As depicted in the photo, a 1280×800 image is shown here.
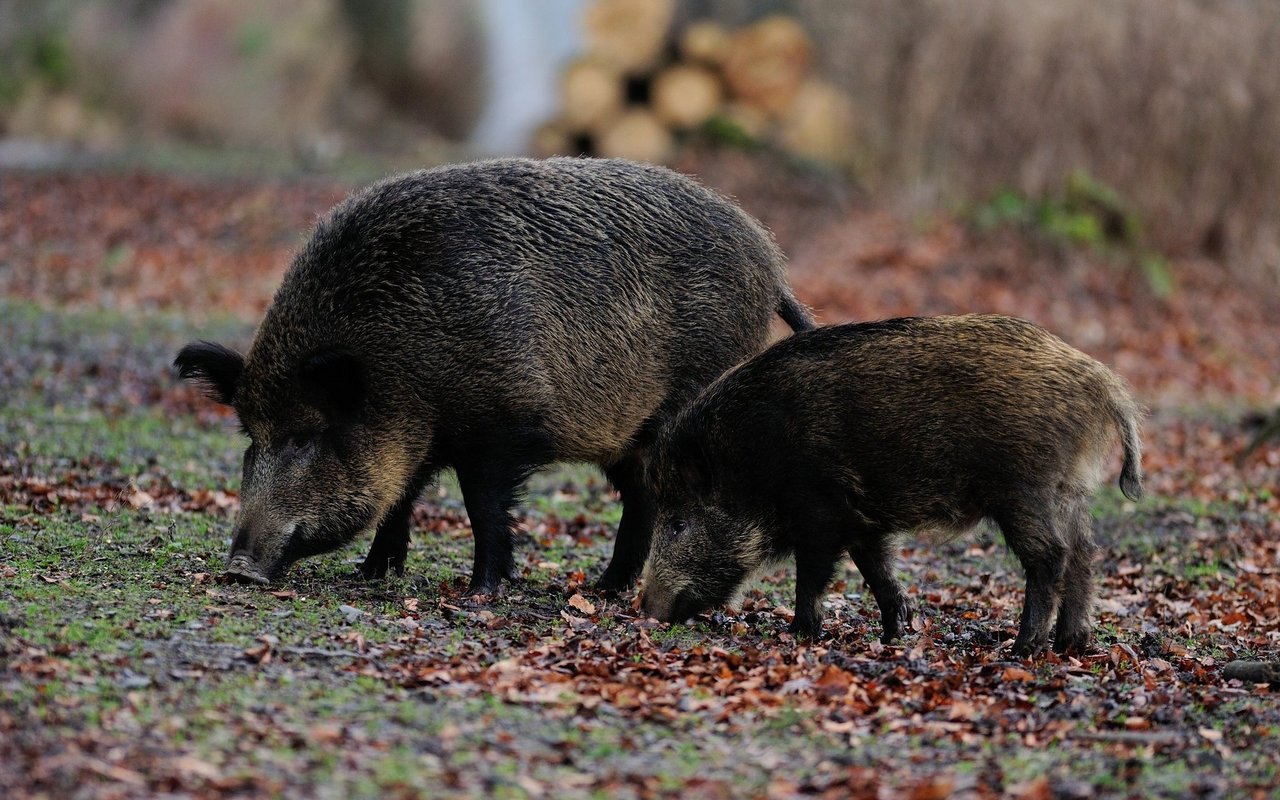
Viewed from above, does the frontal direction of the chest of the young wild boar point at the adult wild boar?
yes

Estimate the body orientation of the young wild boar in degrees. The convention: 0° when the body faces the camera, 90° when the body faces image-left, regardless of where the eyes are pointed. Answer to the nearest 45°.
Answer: approximately 90°

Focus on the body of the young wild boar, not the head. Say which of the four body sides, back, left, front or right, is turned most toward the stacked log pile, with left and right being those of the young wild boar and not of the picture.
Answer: right

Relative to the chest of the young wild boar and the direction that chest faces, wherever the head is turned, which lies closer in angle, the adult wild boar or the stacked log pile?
the adult wild boar
